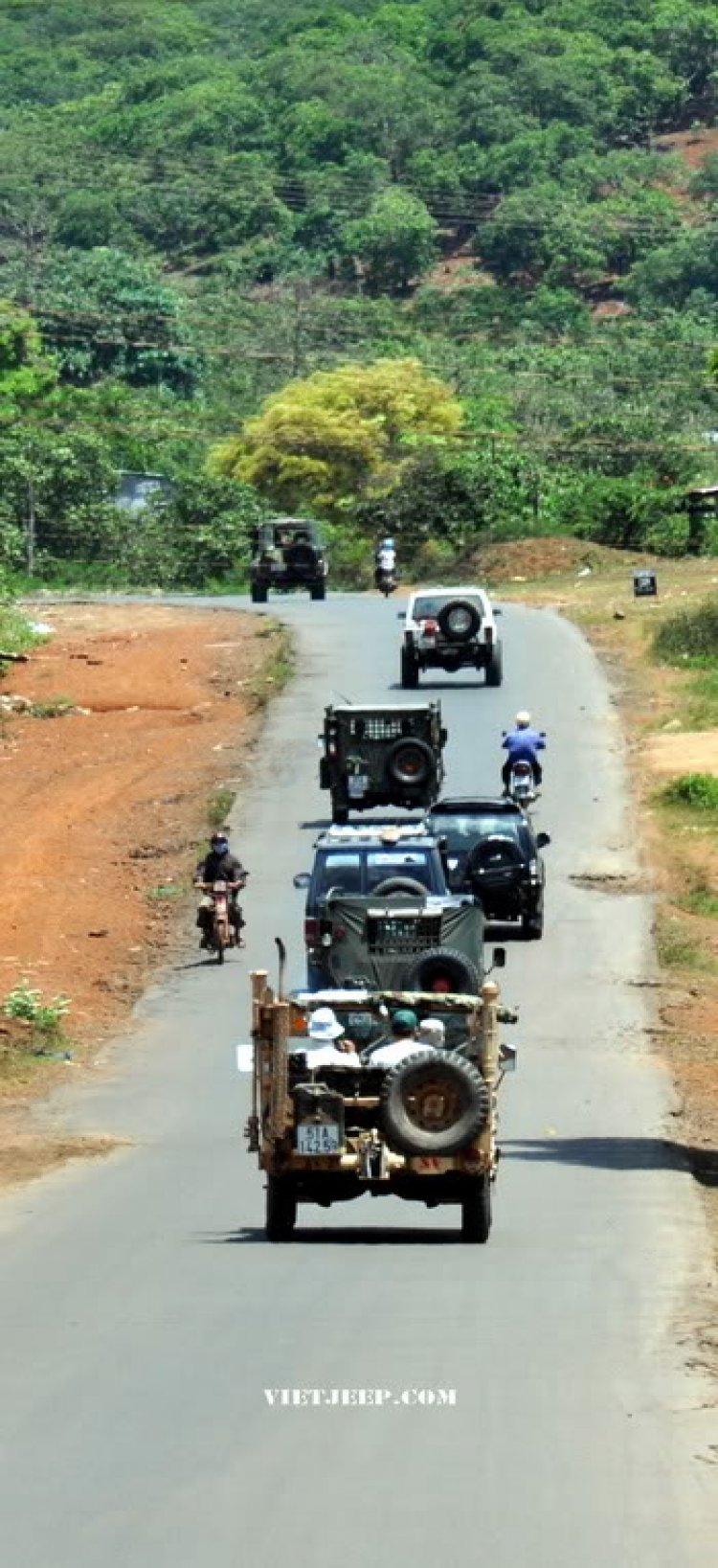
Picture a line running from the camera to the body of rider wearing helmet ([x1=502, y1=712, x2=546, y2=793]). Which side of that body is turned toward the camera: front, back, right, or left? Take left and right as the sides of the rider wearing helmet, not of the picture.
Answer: back

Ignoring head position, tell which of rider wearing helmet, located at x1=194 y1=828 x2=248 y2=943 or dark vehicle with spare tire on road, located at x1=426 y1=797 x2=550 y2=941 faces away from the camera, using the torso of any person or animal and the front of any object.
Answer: the dark vehicle with spare tire on road

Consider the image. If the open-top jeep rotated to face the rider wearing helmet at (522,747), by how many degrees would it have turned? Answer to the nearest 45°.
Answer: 0° — it already faces them

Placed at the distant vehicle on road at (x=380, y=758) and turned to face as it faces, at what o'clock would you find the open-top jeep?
The open-top jeep is roughly at 6 o'clock from the distant vehicle on road.

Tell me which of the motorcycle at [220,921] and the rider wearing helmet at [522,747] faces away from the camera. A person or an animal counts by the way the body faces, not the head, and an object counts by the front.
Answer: the rider wearing helmet

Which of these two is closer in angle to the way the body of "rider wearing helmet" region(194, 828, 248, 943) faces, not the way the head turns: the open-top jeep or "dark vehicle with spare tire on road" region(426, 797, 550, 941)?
the open-top jeep

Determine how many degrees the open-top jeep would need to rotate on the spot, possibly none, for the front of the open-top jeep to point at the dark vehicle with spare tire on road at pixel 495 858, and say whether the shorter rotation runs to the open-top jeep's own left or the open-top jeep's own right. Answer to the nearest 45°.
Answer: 0° — it already faces it

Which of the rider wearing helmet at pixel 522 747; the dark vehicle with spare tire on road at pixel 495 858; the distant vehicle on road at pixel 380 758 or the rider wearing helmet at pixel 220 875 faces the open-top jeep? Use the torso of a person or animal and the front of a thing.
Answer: the rider wearing helmet at pixel 220 875

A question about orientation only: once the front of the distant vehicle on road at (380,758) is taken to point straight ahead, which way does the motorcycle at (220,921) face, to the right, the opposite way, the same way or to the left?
the opposite way

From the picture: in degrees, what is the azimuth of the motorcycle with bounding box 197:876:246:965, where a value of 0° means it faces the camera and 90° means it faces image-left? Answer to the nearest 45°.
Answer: approximately 0°

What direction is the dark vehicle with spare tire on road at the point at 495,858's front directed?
away from the camera

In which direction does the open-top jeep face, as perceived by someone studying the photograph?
facing away from the viewer
